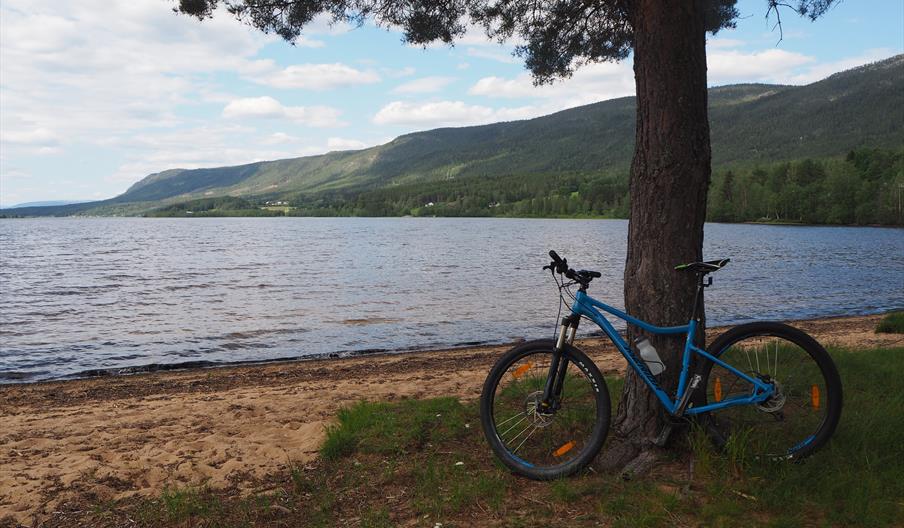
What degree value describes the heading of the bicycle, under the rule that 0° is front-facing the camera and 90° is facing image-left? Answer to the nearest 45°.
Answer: approximately 90°
